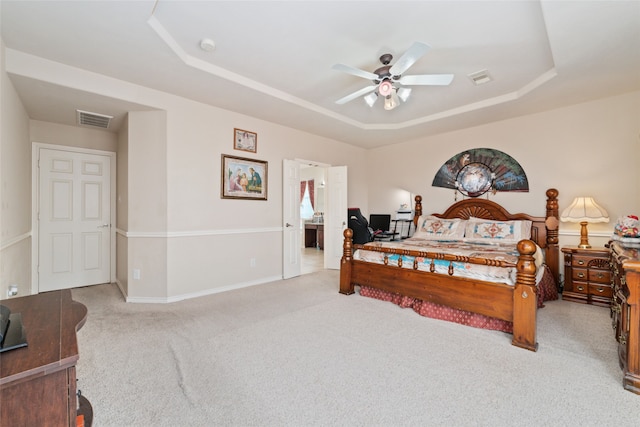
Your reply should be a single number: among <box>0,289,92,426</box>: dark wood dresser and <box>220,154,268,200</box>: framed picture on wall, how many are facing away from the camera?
0

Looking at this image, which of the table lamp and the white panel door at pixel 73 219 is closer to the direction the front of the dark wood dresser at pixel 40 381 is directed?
the table lamp

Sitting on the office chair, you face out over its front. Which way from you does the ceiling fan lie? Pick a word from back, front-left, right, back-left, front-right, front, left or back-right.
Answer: back-right

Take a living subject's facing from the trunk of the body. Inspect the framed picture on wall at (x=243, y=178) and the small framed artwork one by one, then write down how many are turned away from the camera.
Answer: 0

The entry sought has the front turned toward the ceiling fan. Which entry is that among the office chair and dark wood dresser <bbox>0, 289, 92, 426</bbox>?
the dark wood dresser

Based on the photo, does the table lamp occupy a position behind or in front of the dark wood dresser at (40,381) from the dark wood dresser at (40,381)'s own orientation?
in front

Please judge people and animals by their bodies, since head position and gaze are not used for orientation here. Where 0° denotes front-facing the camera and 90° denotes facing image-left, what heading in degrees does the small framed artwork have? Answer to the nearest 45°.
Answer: approximately 315°

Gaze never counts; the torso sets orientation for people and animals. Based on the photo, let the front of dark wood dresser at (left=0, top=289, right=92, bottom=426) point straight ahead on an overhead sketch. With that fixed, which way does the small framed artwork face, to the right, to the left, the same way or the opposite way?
to the right

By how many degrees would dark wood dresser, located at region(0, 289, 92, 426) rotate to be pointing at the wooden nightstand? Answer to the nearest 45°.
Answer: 0° — it already faces it

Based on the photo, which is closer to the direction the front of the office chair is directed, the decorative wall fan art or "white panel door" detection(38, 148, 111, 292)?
the decorative wall fan art

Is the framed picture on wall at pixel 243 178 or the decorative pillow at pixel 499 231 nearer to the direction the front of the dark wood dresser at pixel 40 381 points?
the decorative pillow

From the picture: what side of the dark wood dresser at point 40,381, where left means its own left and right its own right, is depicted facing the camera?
right

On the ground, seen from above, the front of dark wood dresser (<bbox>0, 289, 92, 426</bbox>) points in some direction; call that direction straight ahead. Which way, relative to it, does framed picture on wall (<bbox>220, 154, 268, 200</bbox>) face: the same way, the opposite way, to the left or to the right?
to the right
